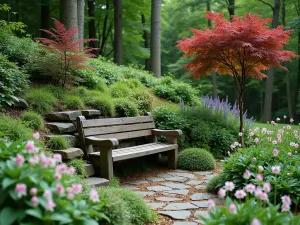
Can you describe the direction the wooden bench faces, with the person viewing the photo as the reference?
facing the viewer and to the right of the viewer

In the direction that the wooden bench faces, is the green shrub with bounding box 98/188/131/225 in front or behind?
in front

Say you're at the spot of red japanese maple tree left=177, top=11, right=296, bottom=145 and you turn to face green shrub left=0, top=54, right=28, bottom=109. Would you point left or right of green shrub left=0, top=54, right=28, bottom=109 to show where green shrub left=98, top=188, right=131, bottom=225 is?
left

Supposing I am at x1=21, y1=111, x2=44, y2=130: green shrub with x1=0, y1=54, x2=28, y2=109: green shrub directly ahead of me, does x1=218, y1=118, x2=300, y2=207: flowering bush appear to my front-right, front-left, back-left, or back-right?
back-right

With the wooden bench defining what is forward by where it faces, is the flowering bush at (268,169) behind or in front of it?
in front

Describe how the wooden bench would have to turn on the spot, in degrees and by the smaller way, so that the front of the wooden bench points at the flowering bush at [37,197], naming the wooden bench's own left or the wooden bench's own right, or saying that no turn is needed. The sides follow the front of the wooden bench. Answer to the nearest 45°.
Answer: approximately 45° to the wooden bench's own right

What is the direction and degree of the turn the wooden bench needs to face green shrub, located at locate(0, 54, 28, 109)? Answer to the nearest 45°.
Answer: approximately 135° to its right

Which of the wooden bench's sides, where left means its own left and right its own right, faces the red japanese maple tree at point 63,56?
back

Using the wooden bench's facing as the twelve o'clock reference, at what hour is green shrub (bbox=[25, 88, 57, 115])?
The green shrub is roughly at 5 o'clock from the wooden bench.

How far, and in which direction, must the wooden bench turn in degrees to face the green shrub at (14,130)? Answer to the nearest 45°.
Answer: approximately 90° to its right

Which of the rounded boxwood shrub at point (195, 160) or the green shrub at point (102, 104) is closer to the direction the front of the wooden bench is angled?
the rounded boxwood shrub
